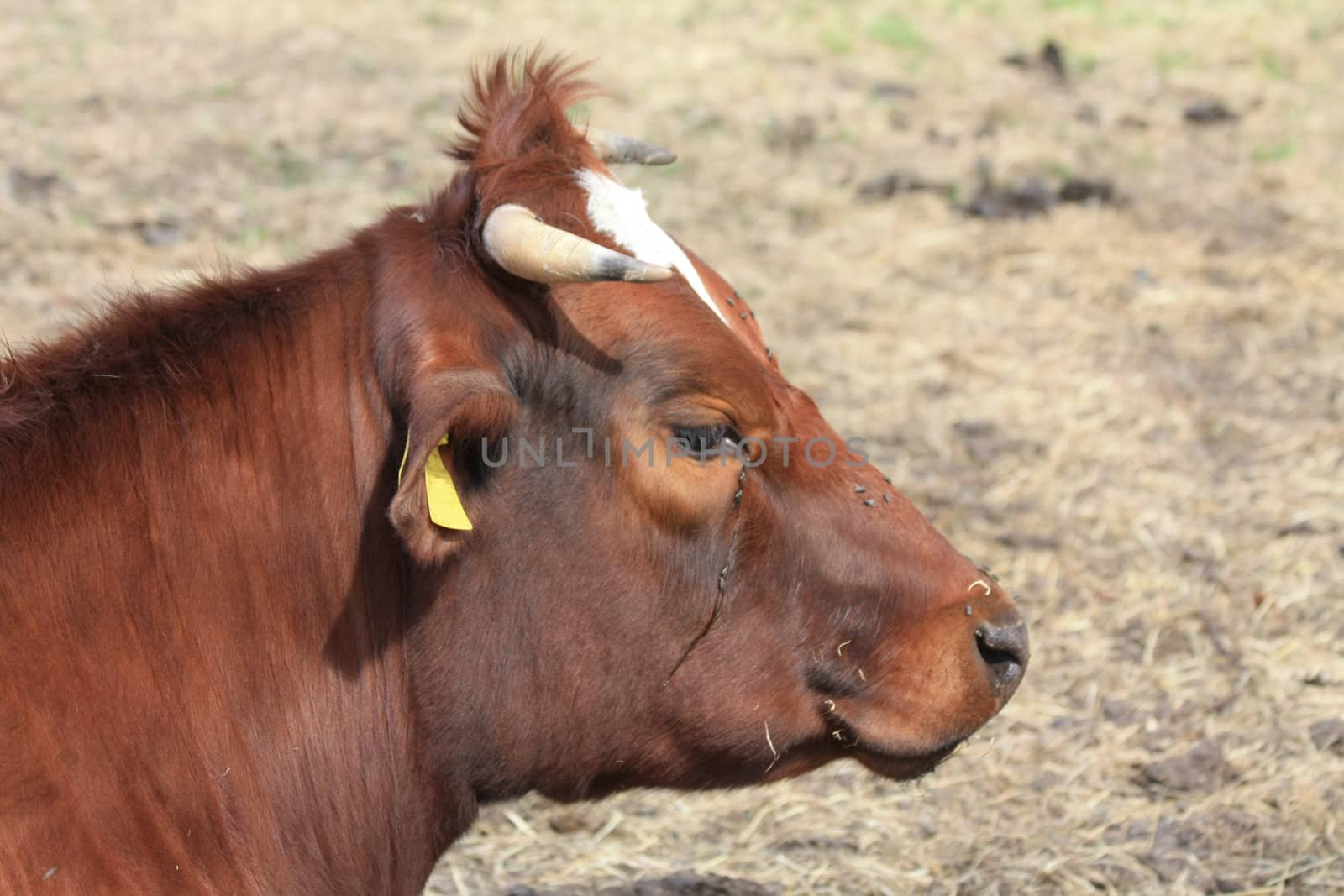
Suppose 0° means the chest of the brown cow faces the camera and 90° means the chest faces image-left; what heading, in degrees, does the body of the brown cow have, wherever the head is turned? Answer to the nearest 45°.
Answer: approximately 270°
